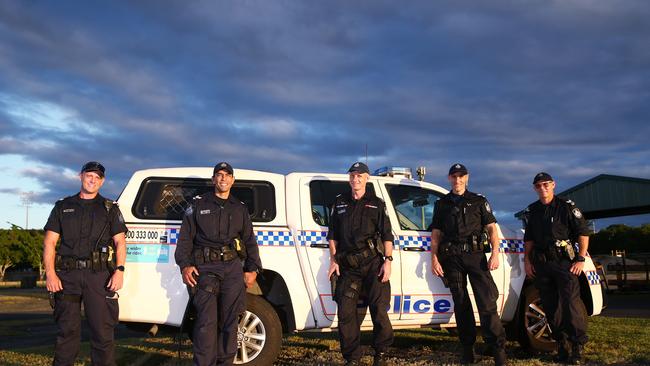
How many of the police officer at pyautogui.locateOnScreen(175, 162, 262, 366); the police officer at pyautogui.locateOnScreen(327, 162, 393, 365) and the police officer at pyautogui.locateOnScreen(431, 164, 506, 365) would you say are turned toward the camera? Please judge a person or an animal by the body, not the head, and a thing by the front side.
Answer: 3

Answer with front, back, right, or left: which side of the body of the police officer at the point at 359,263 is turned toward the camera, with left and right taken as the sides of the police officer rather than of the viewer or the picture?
front

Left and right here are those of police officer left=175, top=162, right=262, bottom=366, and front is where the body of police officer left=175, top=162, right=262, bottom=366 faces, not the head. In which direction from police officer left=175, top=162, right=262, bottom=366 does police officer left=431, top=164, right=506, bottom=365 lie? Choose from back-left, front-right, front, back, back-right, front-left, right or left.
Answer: left

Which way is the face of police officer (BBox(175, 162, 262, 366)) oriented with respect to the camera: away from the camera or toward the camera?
toward the camera

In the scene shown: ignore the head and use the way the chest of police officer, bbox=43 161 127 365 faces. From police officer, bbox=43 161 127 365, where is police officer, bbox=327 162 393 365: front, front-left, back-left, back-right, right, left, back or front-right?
left

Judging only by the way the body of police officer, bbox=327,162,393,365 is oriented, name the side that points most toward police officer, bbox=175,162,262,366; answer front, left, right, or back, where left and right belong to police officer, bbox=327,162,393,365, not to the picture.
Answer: right

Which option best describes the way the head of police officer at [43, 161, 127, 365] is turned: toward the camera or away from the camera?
toward the camera

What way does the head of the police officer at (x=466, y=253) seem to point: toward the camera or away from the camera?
toward the camera

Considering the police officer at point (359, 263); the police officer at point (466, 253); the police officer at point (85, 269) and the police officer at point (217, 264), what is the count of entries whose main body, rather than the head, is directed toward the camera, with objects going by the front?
4

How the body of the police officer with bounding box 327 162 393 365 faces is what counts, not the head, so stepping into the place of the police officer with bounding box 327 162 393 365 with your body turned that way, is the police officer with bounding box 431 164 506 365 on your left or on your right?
on your left

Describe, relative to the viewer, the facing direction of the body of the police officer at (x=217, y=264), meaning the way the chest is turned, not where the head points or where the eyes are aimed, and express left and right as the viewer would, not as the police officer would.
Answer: facing the viewer

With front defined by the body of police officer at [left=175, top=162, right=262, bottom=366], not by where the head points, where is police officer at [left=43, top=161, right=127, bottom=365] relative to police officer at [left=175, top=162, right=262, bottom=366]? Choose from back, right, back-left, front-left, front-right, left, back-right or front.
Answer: right

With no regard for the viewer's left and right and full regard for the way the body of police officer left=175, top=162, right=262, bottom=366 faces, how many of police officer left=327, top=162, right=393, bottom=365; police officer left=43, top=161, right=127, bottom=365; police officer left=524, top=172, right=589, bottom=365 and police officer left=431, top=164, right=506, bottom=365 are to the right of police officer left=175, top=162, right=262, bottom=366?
1

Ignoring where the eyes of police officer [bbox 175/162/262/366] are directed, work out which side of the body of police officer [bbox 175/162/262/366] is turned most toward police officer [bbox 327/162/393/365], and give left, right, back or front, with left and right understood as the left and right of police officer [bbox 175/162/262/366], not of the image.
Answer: left

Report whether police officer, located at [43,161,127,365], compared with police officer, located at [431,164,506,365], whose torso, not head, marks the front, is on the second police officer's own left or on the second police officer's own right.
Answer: on the second police officer's own right

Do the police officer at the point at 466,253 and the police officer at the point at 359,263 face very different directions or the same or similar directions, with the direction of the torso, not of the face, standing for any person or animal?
same or similar directions

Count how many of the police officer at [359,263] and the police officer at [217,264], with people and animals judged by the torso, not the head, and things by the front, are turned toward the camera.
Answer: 2
